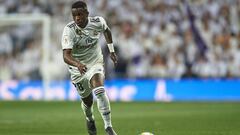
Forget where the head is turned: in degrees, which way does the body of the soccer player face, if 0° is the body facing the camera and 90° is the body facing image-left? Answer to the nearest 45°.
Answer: approximately 0°
